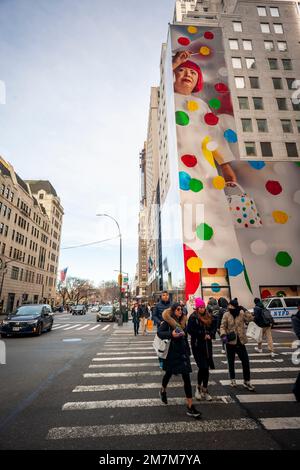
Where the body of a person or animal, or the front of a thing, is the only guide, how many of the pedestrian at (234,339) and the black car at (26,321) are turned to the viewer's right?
0

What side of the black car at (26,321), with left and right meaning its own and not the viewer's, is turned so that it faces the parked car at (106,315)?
back

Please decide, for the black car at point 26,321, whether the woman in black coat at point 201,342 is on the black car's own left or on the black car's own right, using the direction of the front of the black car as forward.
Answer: on the black car's own left

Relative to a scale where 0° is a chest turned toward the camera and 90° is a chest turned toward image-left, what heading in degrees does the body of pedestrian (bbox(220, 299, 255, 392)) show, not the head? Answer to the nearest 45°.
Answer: approximately 0°

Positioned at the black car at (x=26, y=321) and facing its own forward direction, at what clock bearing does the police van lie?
The police van is roughly at 8 o'clock from the black car.

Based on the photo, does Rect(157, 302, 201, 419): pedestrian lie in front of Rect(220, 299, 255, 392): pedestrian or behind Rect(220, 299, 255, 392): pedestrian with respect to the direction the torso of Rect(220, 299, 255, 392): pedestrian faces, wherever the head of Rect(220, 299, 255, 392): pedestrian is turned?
in front

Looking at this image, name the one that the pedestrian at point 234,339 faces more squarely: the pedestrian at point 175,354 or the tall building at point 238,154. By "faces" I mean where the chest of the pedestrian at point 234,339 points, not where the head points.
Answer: the pedestrian

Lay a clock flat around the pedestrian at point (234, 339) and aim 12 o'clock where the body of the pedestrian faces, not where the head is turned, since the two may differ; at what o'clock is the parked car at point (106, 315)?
The parked car is roughly at 5 o'clock from the pedestrian.

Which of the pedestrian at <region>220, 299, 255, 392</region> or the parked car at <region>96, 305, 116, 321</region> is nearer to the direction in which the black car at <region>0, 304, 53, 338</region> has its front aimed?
the pedestrian

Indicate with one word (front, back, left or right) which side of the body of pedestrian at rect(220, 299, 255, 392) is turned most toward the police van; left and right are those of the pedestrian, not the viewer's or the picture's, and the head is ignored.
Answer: back

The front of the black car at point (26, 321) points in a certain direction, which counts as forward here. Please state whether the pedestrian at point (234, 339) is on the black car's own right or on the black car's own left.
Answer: on the black car's own left

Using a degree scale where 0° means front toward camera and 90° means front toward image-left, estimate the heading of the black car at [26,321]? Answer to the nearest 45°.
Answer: approximately 45°
